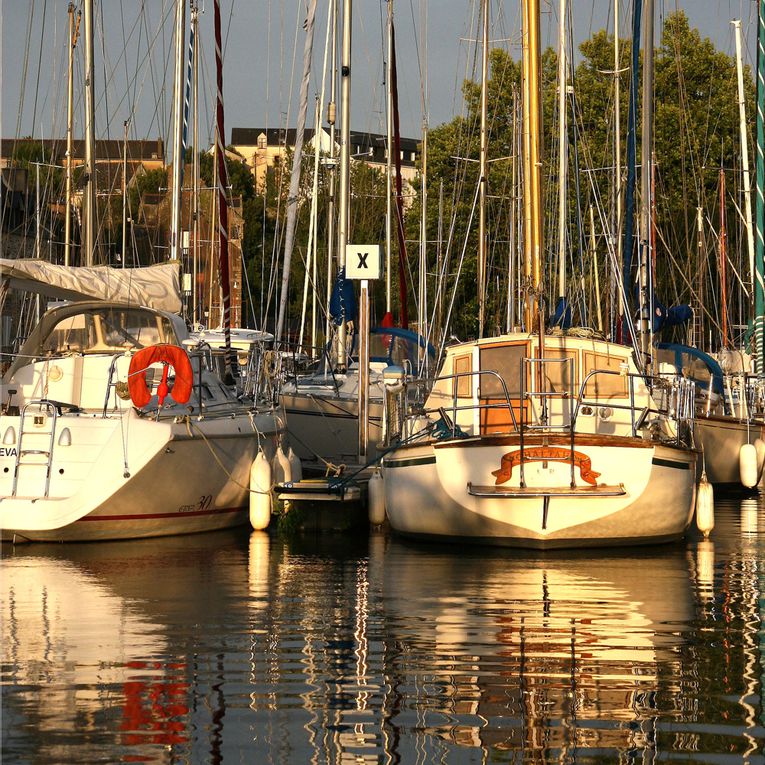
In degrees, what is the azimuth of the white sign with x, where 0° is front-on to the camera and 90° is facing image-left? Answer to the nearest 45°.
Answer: approximately 0°

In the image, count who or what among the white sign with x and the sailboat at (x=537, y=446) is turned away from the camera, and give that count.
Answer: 1

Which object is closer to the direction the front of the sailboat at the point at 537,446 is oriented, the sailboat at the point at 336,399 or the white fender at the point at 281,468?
the sailboat

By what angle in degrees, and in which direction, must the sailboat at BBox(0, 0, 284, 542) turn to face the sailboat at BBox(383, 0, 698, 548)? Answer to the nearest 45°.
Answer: approximately 45° to its right

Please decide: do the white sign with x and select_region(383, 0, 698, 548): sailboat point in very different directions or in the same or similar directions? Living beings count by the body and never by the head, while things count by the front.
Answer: very different directions

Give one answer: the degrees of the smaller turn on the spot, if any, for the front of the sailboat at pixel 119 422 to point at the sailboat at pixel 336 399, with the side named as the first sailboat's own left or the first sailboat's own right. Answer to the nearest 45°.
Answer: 0° — it already faces it

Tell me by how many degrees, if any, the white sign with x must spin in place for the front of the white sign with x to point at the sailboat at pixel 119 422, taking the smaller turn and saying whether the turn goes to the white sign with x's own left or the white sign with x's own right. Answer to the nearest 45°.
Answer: approximately 45° to the white sign with x's own right

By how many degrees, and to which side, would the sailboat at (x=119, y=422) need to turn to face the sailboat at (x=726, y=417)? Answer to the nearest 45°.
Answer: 0° — it already faces it

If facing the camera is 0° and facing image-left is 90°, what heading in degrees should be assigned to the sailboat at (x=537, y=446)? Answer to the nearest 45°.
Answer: approximately 180°

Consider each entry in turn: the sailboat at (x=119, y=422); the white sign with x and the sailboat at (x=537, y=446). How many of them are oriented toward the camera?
1

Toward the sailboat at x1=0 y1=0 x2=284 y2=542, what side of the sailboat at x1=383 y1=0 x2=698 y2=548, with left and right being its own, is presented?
left

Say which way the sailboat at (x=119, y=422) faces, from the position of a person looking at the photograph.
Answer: facing away from the viewer and to the right of the viewer

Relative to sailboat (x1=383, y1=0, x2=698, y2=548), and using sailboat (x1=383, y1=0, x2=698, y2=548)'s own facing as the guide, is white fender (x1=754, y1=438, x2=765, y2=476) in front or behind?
in front
